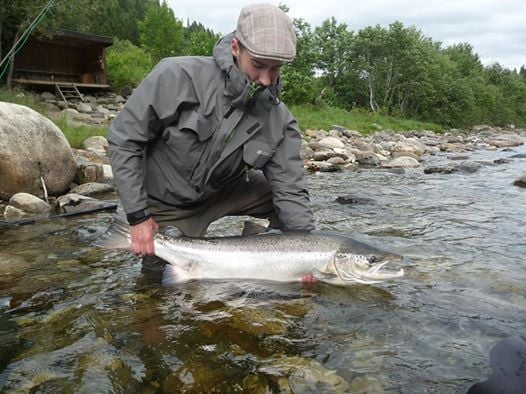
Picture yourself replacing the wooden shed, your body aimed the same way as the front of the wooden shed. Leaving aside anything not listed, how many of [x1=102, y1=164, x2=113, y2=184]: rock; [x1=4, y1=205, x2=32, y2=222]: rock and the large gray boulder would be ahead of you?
3

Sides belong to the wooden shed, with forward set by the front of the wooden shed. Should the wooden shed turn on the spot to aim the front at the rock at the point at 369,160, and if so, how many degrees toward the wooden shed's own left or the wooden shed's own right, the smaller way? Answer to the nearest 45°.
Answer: approximately 45° to the wooden shed's own left

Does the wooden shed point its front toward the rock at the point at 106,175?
yes

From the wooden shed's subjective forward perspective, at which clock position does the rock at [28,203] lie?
The rock is roughly at 12 o'clock from the wooden shed.

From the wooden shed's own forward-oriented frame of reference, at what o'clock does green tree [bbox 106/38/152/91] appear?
The green tree is roughly at 8 o'clock from the wooden shed.

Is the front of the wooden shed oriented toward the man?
yes

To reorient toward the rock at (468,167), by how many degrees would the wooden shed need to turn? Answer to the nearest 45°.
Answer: approximately 45° to its left

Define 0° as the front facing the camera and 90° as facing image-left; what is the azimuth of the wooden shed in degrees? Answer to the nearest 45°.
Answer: approximately 0°

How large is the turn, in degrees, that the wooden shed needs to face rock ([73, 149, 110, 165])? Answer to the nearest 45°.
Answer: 0° — it already faces it

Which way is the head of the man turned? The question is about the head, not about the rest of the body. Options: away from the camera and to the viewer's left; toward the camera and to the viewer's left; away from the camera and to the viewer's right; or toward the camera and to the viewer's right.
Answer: toward the camera and to the viewer's right
